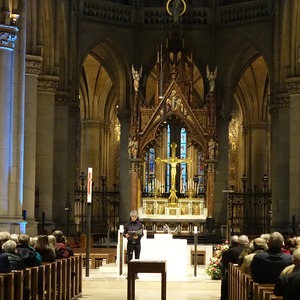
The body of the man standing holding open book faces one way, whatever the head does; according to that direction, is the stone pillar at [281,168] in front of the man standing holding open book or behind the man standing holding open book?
behind

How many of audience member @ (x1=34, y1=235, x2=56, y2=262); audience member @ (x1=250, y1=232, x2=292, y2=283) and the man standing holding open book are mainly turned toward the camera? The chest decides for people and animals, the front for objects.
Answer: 1

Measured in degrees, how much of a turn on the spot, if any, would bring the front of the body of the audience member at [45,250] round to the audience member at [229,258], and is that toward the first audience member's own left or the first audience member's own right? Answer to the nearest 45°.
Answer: approximately 90° to the first audience member's own right

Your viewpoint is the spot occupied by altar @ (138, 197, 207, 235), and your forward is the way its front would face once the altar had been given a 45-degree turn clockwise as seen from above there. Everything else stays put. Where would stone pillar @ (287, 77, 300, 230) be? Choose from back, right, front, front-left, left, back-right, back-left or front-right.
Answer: left

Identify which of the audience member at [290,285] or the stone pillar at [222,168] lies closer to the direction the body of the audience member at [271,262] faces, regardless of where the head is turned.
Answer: the stone pillar

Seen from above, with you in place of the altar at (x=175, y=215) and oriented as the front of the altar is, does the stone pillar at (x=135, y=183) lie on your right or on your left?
on your right

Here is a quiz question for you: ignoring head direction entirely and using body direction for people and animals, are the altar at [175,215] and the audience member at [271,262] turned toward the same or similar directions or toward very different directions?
very different directions

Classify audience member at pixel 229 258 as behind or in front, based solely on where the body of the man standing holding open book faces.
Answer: in front

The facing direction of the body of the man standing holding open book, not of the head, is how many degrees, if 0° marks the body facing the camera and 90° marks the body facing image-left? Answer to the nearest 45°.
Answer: approximately 0°

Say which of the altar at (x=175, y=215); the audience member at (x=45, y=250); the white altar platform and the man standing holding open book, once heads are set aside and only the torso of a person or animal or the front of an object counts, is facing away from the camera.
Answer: the audience member

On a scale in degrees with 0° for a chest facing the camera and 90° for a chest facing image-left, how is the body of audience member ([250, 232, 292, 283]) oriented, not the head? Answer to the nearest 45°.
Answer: approximately 180°

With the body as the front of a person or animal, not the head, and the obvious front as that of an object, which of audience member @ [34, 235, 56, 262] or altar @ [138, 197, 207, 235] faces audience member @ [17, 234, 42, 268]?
the altar

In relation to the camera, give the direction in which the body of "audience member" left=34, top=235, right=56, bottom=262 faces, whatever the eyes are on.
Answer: away from the camera

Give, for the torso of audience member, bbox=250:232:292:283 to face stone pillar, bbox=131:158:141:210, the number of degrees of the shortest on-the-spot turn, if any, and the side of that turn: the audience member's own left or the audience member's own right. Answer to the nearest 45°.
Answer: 0° — they already face it

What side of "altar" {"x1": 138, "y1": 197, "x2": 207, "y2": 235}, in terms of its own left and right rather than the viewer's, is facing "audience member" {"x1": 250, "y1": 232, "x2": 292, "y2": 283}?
front

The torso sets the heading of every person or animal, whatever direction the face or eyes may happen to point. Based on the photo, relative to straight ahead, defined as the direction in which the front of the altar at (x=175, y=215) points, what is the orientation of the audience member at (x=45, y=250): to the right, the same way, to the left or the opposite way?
the opposite way

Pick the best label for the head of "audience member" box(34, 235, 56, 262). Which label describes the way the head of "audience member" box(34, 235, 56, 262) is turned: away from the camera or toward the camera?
away from the camera
